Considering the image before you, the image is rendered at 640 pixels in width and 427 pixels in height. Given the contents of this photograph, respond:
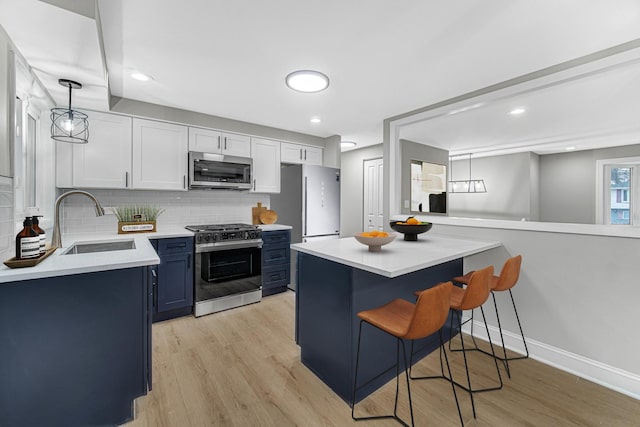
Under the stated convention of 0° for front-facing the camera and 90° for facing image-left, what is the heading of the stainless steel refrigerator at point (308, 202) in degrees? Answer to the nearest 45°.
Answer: approximately 315°

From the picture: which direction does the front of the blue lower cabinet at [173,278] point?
toward the camera

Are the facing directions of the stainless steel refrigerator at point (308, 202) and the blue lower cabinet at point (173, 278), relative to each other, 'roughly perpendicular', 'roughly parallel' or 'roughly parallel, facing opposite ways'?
roughly parallel

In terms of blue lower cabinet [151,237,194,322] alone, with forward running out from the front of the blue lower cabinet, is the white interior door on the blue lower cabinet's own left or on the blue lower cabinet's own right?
on the blue lower cabinet's own left

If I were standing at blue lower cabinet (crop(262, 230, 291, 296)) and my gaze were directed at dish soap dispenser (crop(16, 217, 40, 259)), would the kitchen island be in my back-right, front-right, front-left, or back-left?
front-left

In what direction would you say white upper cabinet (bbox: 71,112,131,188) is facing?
toward the camera

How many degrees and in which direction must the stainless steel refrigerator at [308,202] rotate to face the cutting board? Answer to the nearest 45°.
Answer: approximately 135° to its right

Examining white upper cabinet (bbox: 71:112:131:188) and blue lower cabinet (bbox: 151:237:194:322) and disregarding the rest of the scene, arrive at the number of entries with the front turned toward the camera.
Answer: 2

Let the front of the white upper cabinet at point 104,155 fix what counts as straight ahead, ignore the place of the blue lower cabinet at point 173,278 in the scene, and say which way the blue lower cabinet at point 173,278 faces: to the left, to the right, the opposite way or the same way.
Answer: the same way
